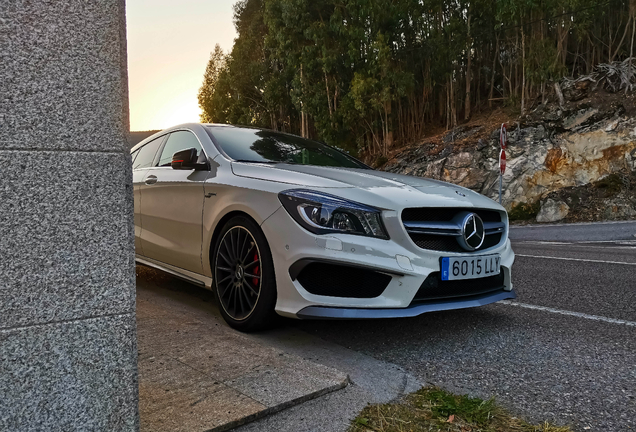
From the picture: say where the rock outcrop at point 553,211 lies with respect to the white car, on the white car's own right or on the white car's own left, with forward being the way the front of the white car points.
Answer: on the white car's own left

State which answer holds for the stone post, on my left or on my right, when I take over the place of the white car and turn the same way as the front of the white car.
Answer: on my right

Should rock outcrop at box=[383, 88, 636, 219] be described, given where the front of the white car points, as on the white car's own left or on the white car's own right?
on the white car's own left

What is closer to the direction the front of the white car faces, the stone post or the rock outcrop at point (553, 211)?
the stone post

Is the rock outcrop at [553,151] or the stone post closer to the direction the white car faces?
the stone post

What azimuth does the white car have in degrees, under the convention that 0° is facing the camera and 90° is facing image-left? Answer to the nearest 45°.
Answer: approximately 315°
